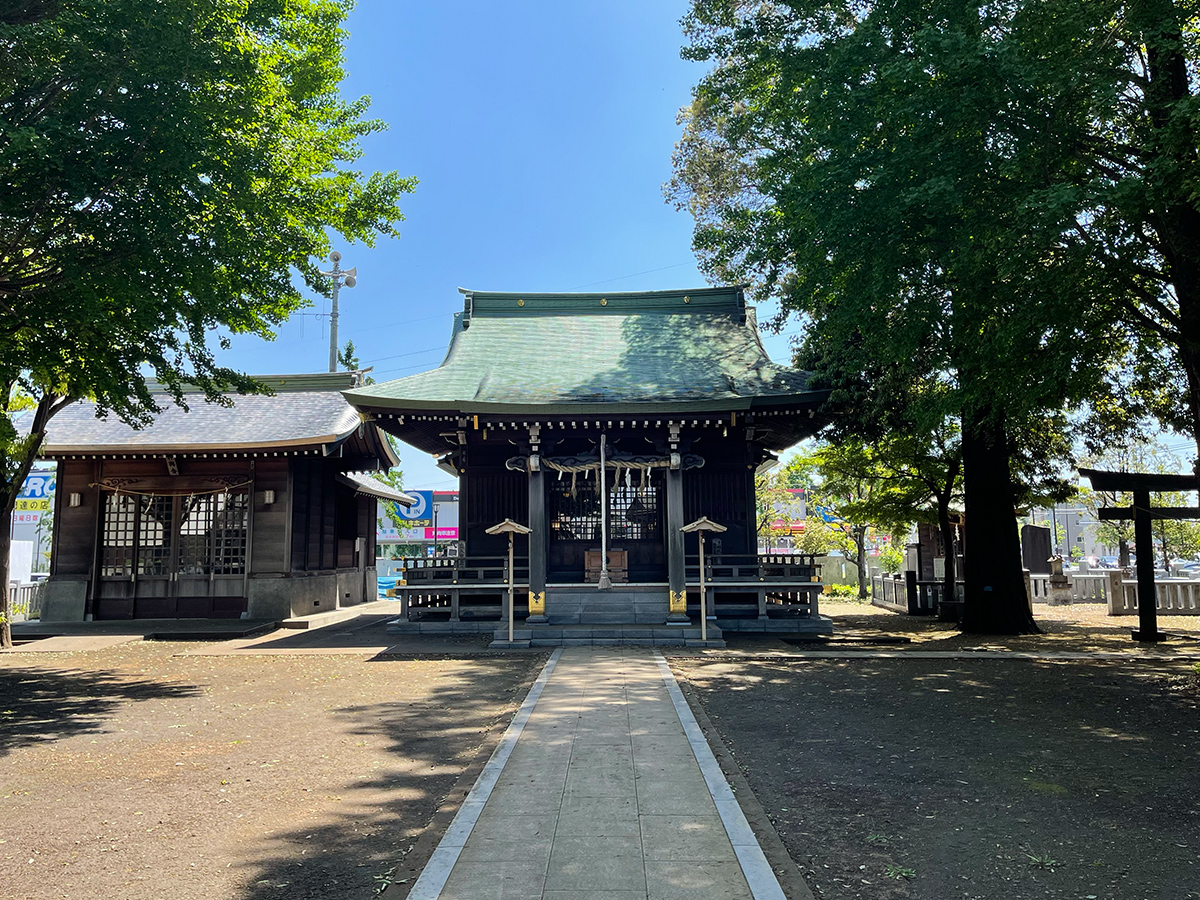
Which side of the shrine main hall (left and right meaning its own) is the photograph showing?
front

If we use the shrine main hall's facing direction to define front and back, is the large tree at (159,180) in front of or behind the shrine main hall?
in front

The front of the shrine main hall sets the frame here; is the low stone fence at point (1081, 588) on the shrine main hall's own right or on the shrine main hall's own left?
on the shrine main hall's own left

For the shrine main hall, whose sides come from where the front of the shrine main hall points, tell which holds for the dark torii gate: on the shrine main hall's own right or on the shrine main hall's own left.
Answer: on the shrine main hall's own left

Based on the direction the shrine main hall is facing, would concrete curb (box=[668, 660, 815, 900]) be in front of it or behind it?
in front

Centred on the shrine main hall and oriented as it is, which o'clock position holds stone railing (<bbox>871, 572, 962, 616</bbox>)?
The stone railing is roughly at 8 o'clock from the shrine main hall.

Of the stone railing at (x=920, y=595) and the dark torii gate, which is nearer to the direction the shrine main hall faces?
the dark torii gate

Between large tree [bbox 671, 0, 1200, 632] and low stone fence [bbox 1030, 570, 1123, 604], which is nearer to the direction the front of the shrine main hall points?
the large tree

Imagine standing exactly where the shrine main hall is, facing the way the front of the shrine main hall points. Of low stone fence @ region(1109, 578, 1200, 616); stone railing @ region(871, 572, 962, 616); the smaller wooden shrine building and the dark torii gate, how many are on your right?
1

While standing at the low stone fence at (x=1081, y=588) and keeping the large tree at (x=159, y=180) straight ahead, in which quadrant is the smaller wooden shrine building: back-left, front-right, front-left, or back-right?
front-right

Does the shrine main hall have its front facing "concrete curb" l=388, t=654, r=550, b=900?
yes

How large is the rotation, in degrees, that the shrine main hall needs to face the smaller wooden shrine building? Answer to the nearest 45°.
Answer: approximately 90° to its right

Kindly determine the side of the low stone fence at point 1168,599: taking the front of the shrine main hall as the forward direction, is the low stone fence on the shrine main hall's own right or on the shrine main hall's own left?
on the shrine main hall's own left
